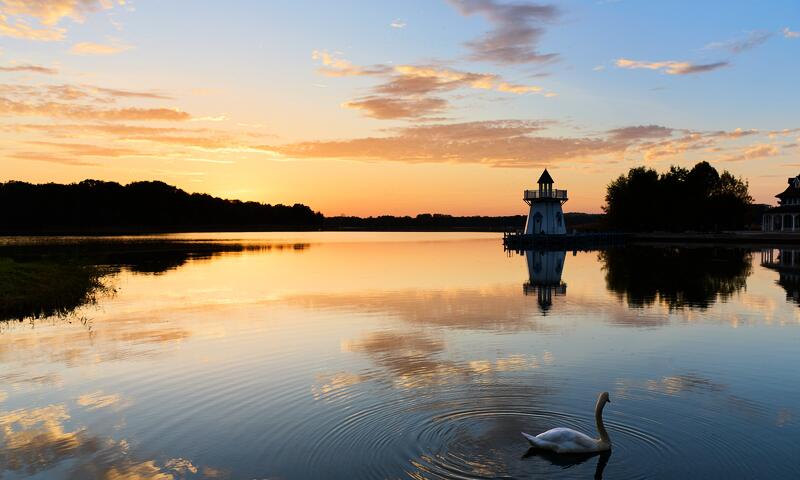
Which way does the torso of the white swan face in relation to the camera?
to the viewer's right
